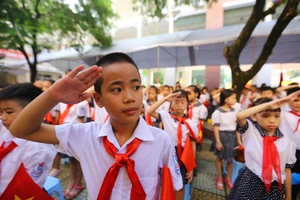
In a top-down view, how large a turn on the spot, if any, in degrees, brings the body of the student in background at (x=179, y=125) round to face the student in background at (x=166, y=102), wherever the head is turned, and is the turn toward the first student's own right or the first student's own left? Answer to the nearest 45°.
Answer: approximately 180°

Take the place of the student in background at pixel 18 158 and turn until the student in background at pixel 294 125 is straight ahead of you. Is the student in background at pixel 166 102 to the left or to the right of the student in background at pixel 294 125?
left

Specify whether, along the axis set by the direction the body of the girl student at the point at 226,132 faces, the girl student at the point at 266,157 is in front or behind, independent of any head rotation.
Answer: in front

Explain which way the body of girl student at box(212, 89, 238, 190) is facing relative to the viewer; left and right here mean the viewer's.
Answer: facing the viewer and to the right of the viewer

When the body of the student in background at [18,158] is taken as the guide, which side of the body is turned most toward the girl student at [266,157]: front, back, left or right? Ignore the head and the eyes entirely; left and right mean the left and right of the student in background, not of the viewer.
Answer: left

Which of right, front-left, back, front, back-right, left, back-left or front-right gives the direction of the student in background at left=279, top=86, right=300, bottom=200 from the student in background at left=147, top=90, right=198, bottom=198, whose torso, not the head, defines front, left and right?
left

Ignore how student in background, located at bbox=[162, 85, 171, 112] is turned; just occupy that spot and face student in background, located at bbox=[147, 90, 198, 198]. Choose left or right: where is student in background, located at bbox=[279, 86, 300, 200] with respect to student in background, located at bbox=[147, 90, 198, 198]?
left

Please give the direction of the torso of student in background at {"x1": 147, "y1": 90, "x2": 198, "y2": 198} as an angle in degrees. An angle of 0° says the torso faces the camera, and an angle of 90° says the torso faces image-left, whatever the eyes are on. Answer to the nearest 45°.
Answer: approximately 0°

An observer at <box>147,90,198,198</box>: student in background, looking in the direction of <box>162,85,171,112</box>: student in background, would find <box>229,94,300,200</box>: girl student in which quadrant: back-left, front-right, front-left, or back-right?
back-right
